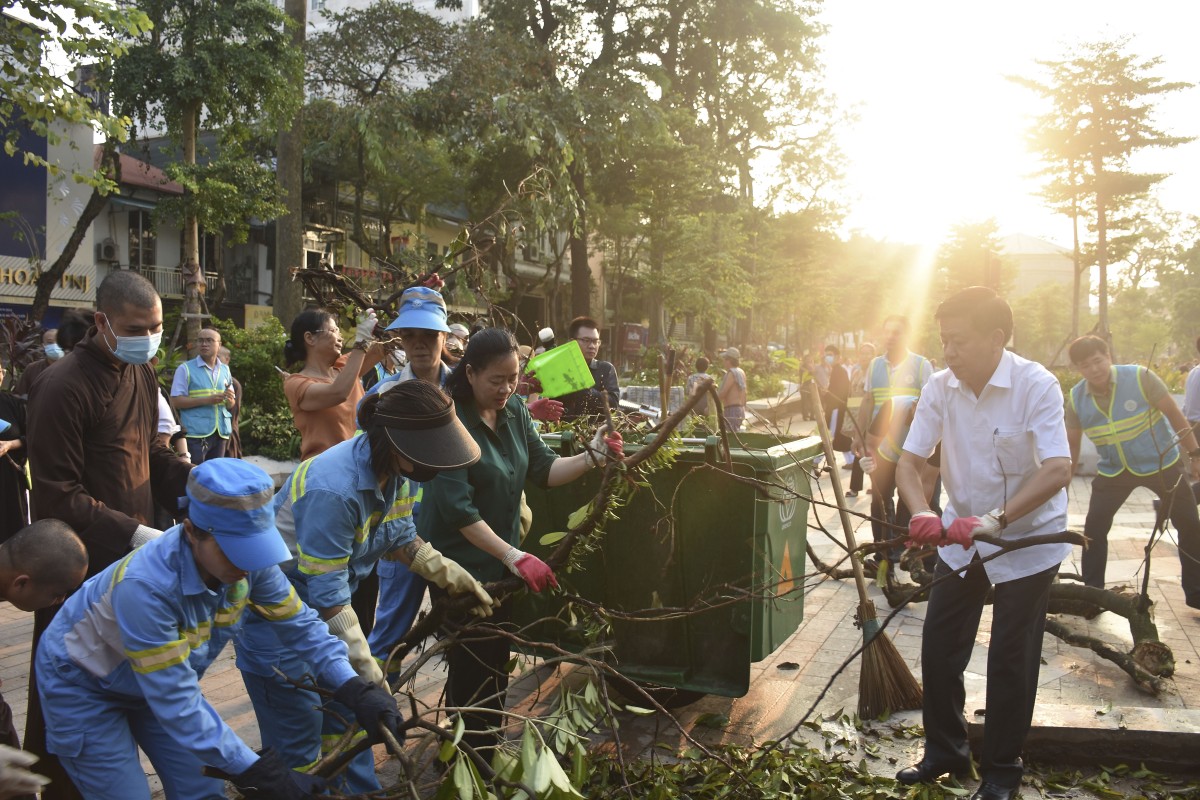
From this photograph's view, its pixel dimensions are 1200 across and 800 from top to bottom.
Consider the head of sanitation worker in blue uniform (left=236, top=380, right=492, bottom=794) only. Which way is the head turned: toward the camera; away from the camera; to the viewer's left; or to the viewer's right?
to the viewer's right

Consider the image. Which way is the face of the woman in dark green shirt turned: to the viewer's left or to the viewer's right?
to the viewer's right

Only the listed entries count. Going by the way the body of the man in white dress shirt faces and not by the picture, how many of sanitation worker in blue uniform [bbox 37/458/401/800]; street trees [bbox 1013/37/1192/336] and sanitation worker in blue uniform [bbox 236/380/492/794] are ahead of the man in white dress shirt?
2

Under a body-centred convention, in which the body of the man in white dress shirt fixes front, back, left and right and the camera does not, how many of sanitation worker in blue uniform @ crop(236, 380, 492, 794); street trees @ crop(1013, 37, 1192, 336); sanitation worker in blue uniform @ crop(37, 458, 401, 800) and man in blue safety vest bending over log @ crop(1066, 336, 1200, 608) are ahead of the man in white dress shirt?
2

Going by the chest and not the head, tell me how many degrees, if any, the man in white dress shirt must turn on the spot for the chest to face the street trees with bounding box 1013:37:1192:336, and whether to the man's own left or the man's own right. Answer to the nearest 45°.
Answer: approximately 135° to the man's own right

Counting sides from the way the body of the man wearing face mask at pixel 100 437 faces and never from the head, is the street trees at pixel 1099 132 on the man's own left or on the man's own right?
on the man's own left

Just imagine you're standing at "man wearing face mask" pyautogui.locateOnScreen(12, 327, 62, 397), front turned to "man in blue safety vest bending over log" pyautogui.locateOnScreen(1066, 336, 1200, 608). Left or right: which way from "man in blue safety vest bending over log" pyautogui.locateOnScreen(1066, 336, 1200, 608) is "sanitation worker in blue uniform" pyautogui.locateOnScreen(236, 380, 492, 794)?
right

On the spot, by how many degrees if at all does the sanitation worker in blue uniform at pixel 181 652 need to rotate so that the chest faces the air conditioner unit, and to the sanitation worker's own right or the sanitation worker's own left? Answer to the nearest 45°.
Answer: approximately 135° to the sanitation worker's own left

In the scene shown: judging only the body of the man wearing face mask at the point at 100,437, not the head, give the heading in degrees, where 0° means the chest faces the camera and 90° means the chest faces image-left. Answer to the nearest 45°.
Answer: approximately 315°

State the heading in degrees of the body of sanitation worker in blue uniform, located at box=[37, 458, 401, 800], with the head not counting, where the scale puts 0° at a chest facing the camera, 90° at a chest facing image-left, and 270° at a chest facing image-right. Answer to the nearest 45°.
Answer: approximately 315°
